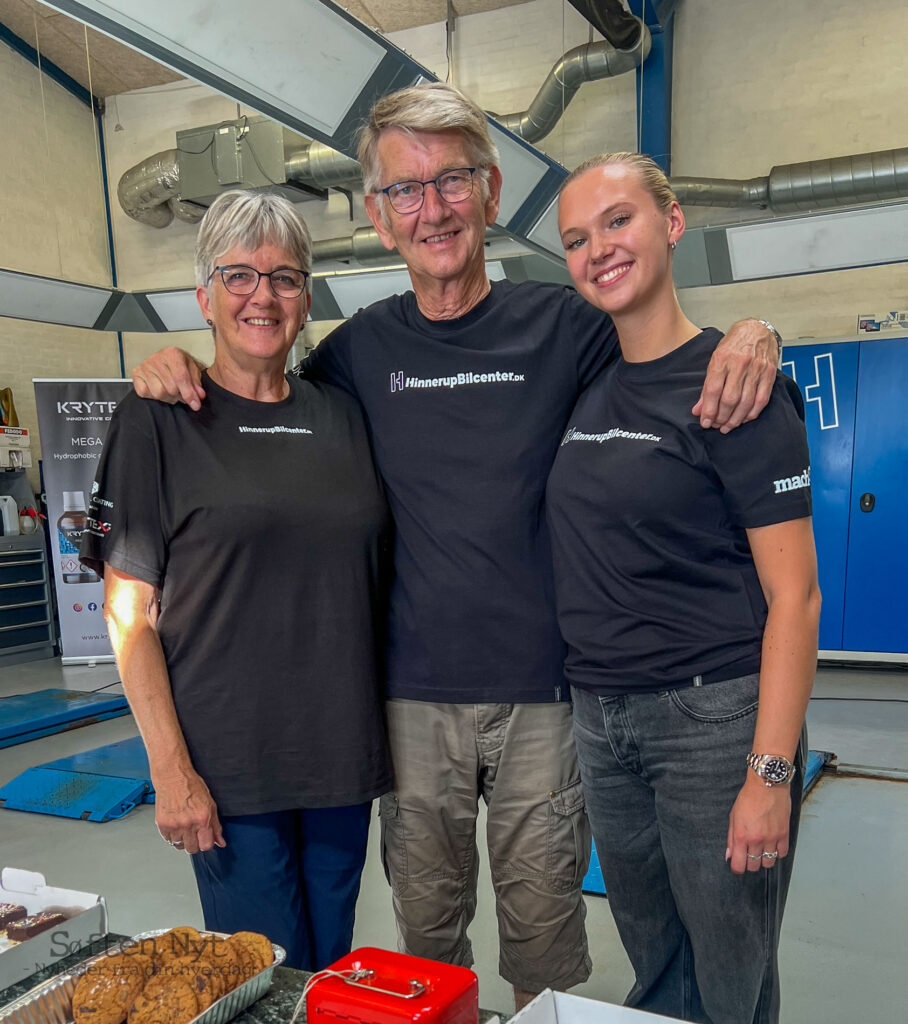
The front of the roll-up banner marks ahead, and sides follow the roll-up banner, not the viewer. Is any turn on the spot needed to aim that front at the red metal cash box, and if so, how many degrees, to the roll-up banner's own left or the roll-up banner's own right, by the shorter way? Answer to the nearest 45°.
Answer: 0° — it already faces it

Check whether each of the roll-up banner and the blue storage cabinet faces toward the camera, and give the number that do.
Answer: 2

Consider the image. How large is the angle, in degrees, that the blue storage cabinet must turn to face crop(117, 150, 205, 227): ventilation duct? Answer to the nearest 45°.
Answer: approximately 90° to its right

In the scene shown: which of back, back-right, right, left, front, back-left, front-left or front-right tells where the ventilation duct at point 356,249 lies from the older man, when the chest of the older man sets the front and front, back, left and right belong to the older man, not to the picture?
back

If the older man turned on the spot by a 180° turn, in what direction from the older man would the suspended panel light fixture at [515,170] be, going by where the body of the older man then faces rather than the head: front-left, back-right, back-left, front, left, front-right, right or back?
front

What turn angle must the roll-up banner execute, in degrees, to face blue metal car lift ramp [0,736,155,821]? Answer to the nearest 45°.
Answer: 0° — it already faces it

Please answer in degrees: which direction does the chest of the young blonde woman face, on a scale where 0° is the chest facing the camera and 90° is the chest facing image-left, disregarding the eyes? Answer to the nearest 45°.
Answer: approximately 45°

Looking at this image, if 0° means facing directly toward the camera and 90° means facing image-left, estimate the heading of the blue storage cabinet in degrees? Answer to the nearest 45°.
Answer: approximately 0°
